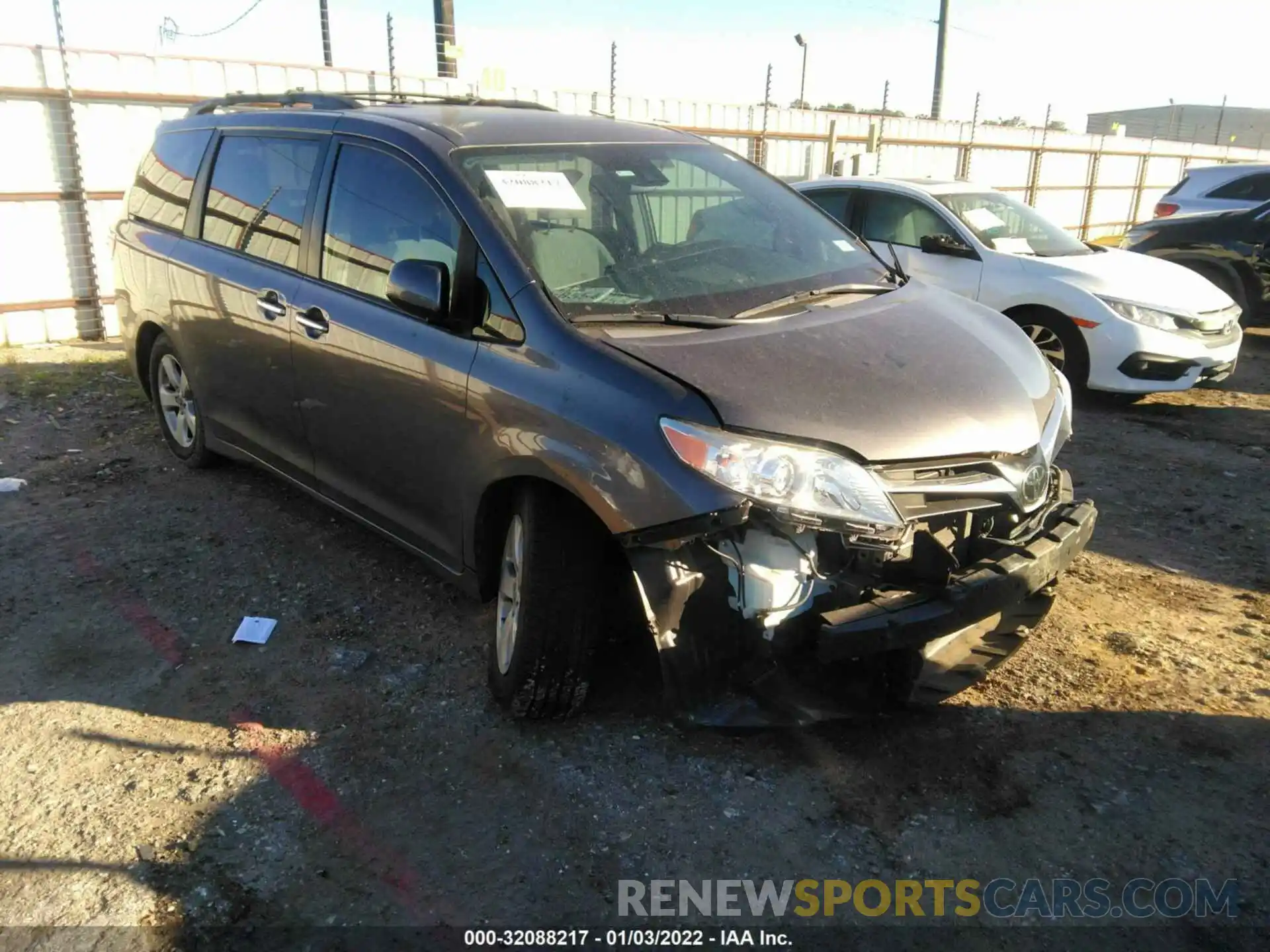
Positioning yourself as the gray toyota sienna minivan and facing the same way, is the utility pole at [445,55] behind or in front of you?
behind

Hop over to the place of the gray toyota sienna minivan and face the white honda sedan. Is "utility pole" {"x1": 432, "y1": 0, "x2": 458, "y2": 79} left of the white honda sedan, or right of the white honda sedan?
left

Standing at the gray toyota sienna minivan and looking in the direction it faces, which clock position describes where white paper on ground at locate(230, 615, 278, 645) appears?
The white paper on ground is roughly at 5 o'clock from the gray toyota sienna minivan.

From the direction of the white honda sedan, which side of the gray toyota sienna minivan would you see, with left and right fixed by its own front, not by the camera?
left

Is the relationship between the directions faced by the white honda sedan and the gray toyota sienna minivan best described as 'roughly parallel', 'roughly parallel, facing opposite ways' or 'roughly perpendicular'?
roughly parallel

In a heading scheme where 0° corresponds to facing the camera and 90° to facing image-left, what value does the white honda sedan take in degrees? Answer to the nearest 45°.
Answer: approximately 315°

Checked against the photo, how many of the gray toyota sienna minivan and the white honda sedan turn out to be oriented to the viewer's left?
0

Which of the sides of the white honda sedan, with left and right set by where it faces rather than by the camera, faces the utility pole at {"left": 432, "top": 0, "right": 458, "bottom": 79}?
back

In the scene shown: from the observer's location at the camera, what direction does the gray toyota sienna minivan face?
facing the viewer and to the right of the viewer
